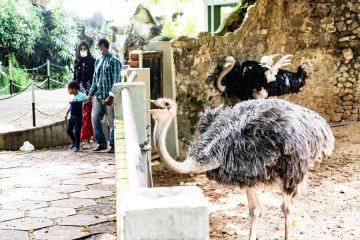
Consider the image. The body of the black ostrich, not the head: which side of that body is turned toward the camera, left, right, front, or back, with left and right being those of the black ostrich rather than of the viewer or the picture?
left

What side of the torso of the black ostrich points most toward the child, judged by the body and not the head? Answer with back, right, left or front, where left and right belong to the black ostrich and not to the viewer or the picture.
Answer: front

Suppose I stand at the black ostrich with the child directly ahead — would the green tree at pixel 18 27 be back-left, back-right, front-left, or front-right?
front-right

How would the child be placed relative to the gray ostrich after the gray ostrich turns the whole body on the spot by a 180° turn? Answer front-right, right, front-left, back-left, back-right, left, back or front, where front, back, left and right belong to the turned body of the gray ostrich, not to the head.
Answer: back-left

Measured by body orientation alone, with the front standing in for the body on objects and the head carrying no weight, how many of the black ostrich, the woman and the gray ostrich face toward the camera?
1

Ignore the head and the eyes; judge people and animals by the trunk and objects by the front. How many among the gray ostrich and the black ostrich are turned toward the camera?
0

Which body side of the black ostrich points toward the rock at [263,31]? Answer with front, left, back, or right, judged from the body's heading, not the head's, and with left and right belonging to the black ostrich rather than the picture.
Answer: right

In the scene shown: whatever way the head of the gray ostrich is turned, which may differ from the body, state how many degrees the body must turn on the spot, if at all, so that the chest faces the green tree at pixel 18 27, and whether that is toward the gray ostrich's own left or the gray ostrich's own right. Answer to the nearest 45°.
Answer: approximately 45° to the gray ostrich's own right

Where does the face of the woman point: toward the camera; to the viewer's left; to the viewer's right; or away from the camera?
toward the camera

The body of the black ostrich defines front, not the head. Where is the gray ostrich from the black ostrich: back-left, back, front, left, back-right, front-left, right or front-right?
left

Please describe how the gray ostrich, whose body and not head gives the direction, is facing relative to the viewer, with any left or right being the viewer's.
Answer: facing to the left of the viewer

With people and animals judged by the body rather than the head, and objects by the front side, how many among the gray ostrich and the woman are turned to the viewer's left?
1

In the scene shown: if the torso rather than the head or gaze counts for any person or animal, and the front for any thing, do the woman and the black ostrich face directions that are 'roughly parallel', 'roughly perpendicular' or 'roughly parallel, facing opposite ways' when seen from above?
roughly perpendicular

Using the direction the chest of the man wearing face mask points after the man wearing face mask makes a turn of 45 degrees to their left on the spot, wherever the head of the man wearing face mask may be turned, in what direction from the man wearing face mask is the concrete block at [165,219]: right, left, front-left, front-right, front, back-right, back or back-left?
front

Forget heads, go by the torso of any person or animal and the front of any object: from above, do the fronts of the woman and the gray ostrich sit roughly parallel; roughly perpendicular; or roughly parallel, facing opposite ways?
roughly perpendicular

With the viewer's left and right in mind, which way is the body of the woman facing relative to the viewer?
facing the viewer

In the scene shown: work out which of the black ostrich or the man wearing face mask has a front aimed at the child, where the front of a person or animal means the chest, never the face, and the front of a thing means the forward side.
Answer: the black ostrich
